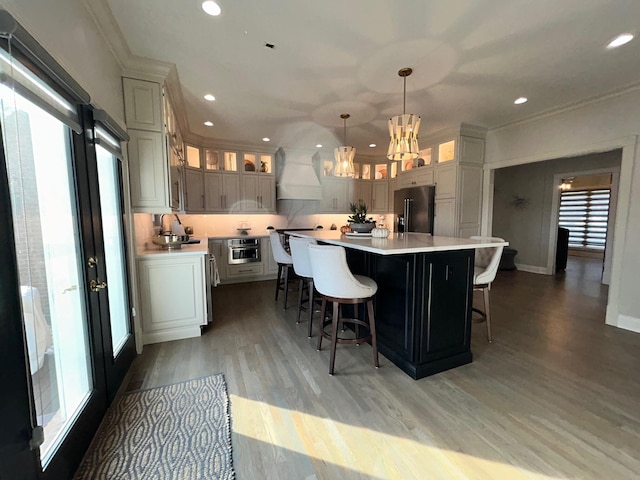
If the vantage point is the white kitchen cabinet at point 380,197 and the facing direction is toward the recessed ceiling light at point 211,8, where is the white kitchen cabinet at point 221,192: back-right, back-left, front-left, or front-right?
front-right

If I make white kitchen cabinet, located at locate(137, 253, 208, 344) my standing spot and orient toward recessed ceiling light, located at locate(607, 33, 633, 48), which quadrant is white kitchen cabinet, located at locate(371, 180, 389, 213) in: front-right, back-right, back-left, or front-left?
front-left

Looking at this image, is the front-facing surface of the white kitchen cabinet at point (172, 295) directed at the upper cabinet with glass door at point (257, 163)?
no

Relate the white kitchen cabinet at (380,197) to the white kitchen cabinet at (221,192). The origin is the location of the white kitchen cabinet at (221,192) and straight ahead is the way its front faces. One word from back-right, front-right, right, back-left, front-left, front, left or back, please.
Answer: left

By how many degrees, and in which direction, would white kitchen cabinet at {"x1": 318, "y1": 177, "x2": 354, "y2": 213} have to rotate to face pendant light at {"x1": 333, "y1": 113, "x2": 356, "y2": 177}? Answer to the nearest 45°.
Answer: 0° — it already faces it

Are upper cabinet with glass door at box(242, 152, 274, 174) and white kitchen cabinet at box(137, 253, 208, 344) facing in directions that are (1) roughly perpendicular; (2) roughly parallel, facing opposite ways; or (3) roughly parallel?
roughly perpendicular

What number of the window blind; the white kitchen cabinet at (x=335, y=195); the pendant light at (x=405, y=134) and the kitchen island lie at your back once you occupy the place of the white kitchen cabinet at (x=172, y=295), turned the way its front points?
0

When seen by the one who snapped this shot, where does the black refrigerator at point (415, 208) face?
facing the viewer and to the left of the viewer

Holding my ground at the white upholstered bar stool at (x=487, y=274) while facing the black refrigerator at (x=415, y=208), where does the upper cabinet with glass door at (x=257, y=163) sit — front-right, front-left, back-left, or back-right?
front-left

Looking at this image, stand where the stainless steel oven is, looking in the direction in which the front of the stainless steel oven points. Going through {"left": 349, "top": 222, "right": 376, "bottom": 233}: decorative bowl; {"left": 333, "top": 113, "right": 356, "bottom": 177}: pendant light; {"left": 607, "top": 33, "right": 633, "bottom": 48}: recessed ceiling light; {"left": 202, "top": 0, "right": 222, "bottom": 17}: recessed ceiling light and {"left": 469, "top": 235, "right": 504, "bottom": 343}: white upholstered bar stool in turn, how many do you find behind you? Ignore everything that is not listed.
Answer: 0

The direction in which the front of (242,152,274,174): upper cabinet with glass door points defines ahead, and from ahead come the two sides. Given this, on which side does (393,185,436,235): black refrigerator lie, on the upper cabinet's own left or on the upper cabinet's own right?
on the upper cabinet's own left

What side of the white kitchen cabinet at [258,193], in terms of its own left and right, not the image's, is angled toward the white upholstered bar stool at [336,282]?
front

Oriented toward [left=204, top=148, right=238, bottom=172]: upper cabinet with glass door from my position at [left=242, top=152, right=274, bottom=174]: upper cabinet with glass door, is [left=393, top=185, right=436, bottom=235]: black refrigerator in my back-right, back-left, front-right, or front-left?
back-left

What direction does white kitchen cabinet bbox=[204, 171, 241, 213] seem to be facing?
toward the camera

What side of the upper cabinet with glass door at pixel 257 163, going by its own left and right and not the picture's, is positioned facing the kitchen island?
front

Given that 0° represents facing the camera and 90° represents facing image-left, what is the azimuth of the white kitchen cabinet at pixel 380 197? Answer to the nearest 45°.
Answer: approximately 0°

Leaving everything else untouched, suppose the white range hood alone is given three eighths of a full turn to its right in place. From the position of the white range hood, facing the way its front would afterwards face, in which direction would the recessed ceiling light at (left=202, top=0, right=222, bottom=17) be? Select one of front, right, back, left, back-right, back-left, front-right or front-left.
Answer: back-left

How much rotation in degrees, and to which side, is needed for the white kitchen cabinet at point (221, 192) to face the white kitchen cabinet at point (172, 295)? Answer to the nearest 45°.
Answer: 0° — it already faces it

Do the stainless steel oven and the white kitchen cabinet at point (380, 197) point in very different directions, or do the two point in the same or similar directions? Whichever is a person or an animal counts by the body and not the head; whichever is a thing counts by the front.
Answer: same or similar directions
